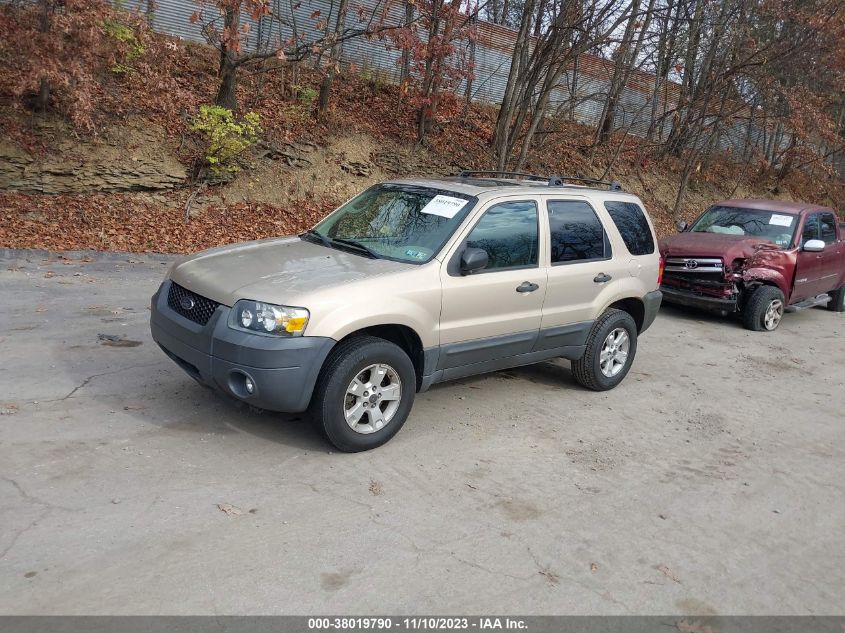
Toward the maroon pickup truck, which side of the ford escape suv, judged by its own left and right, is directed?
back

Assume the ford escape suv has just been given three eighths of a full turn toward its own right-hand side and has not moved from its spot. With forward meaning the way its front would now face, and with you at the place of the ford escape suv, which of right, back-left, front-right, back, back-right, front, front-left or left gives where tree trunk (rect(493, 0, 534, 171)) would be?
front

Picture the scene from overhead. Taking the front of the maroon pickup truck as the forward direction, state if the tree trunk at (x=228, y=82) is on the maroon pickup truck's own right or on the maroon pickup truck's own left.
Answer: on the maroon pickup truck's own right

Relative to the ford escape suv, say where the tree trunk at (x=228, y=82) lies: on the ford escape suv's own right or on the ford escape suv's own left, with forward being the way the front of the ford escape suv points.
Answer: on the ford escape suv's own right
